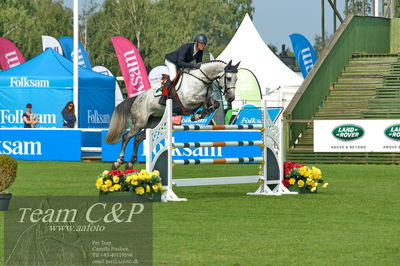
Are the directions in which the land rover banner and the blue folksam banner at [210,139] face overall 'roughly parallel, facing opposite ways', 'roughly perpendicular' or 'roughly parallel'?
roughly parallel

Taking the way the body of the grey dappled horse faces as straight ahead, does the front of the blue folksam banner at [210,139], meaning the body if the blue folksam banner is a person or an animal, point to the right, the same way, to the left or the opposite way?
to the right

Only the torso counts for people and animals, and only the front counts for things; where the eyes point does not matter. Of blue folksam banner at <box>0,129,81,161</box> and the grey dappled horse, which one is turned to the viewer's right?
the grey dappled horse

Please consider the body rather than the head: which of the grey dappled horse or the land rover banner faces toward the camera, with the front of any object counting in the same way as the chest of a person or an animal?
the land rover banner

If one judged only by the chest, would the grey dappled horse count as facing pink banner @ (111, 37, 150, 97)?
no

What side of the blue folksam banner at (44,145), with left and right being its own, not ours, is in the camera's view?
front

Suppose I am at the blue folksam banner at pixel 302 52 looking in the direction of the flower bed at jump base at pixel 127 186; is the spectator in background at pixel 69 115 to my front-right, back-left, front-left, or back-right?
front-right

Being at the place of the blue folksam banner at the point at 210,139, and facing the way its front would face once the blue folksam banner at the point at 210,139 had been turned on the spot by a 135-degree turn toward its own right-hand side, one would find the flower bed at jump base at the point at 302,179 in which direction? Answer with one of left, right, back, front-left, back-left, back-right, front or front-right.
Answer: back-left

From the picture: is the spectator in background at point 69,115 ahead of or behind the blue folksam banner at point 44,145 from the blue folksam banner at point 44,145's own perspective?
behind

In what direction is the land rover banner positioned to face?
toward the camera

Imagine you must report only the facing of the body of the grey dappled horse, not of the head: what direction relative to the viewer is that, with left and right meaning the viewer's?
facing to the right of the viewer

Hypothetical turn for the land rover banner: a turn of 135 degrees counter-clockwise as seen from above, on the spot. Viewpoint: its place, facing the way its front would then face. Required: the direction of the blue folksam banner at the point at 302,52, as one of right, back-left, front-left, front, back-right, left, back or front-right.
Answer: front-left

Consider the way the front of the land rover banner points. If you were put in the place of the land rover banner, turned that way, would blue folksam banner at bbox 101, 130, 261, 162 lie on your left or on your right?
on your right

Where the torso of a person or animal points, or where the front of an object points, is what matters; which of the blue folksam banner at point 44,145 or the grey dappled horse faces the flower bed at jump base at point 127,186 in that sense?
the blue folksam banner

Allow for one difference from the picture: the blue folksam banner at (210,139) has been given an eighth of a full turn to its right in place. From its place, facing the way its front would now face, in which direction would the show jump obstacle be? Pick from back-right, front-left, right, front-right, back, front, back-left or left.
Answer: front-left

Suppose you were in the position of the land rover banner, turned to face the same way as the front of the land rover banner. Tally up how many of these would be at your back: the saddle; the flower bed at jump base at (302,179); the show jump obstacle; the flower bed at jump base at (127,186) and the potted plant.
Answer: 0
